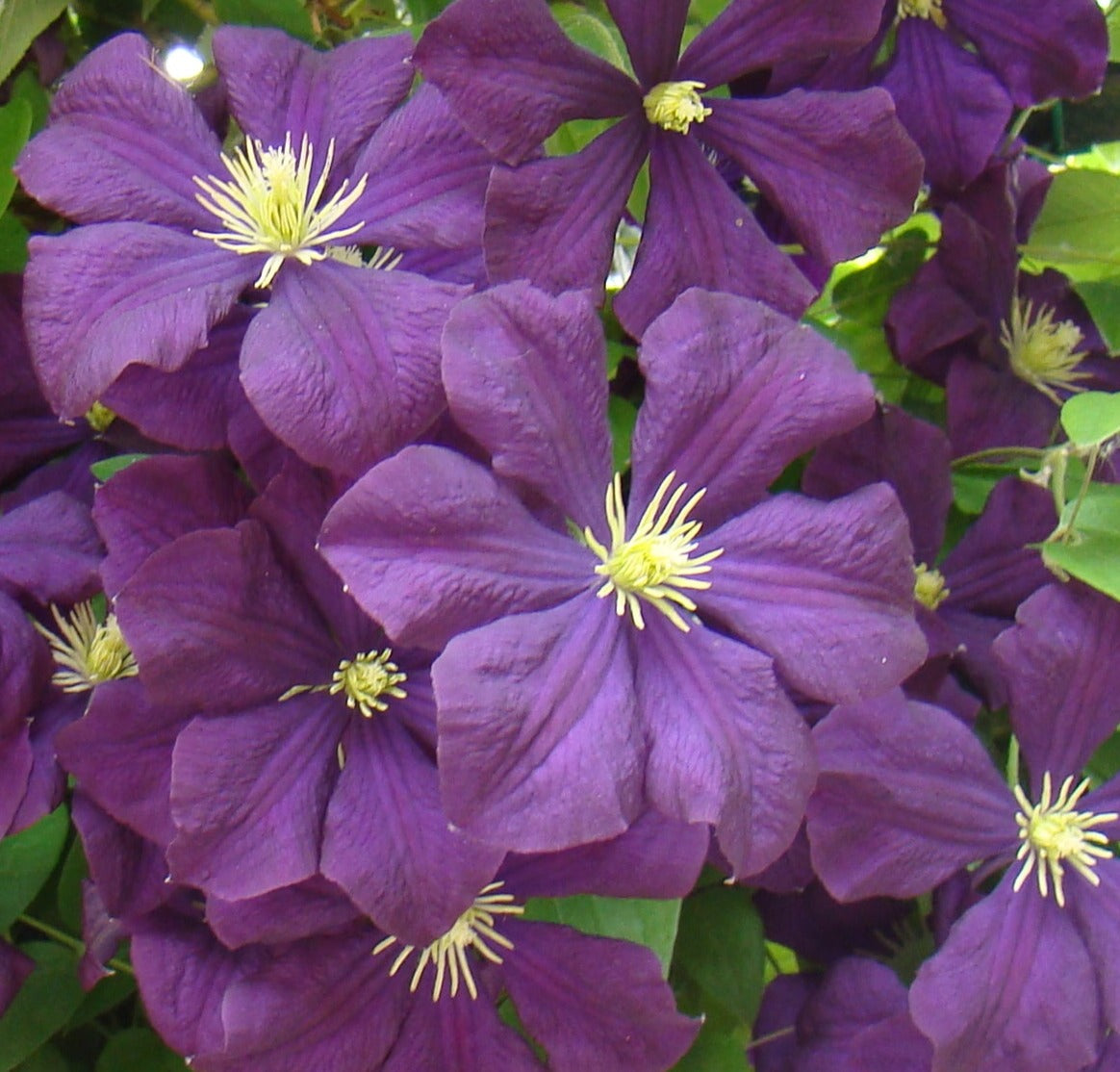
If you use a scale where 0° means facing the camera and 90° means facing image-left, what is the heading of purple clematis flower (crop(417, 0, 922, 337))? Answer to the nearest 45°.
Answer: approximately 0°
